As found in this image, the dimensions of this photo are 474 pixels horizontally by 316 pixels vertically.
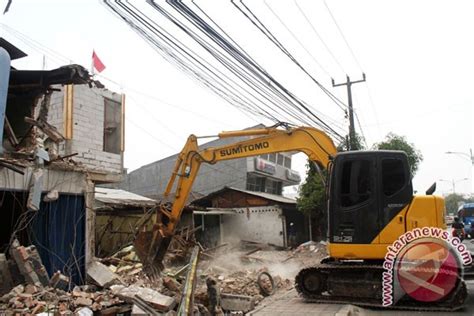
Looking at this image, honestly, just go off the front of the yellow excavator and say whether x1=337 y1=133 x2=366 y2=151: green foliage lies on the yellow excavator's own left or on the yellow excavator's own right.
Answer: on the yellow excavator's own right

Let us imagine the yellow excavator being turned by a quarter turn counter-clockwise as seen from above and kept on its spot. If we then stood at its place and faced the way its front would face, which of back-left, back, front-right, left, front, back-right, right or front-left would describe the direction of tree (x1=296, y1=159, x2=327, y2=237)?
back

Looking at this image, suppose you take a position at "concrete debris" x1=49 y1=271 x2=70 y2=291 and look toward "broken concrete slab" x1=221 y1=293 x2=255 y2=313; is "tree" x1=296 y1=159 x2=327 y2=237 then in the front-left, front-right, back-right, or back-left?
front-left

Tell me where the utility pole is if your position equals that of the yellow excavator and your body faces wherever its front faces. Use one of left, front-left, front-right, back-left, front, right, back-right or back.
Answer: right

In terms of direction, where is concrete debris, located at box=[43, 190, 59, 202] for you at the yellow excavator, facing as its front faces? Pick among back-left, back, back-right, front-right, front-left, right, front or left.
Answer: front

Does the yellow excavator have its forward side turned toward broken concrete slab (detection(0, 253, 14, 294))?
yes

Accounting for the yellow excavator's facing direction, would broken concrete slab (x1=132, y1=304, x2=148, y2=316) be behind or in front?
in front

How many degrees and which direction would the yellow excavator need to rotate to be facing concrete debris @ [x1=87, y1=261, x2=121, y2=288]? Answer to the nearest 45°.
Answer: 0° — it already faces it

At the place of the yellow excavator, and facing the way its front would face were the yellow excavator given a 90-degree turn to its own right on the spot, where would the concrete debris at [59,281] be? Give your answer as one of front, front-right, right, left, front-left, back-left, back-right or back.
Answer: left

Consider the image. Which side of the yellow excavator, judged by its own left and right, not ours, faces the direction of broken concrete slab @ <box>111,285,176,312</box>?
front

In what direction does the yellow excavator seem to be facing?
to the viewer's left

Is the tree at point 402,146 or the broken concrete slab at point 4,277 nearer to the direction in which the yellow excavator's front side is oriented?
the broken concrete slab

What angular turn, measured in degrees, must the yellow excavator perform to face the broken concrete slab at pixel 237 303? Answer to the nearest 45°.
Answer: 0° — it already faces it
